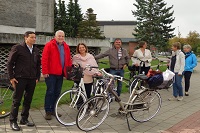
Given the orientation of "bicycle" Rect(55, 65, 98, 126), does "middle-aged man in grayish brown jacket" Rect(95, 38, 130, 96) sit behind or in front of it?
behind

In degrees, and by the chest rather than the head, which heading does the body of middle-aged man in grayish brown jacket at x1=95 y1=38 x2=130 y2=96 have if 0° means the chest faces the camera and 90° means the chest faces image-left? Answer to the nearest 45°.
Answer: approximately 0°

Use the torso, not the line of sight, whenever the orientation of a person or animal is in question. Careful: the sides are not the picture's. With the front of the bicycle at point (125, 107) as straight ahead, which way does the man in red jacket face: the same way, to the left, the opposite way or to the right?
to the left

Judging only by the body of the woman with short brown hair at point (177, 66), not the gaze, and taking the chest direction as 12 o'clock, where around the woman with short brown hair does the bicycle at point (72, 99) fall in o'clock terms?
The bicycle is roughly at 10 o'clock from the woman with short brown hair.

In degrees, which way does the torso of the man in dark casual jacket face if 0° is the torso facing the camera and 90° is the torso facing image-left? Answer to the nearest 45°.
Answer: approximately 315°

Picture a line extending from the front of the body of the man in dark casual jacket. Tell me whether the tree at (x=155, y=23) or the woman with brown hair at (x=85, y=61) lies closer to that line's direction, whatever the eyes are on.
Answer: the woman with brown hair

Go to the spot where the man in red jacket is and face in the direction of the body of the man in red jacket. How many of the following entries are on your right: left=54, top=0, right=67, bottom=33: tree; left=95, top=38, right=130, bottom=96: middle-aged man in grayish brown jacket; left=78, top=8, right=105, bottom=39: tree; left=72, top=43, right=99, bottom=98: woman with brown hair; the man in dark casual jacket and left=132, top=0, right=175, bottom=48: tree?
1

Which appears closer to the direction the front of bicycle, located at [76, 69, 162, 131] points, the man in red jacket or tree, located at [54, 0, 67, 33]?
the man in red jacket

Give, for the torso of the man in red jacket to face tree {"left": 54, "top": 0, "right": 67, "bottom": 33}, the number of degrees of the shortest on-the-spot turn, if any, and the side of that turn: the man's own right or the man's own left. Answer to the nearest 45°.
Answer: approximately 135° to the man's own left

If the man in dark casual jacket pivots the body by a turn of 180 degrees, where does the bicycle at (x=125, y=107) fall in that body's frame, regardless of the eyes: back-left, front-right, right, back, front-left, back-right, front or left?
back-right

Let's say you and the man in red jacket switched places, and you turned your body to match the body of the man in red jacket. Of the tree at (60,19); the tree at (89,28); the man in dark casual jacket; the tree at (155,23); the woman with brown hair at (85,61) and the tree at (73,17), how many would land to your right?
1

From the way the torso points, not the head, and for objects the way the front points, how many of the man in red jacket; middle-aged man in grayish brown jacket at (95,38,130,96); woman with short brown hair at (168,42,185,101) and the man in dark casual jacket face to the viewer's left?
1
